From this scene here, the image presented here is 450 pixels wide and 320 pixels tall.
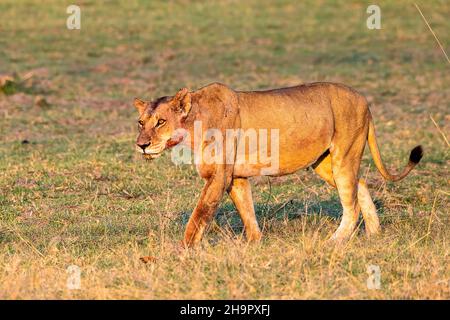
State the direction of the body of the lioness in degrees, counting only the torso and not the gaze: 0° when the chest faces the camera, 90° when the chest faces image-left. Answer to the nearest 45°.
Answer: approximately 90°
